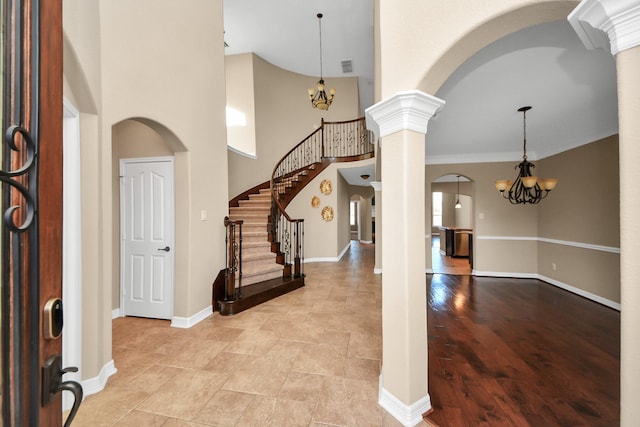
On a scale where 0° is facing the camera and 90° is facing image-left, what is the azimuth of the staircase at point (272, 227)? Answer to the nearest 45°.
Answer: approximately 315°

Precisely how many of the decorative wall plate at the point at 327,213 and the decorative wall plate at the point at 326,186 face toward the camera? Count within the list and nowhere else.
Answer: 2

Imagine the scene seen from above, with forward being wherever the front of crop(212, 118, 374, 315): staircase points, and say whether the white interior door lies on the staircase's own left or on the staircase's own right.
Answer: on the staircase's own right

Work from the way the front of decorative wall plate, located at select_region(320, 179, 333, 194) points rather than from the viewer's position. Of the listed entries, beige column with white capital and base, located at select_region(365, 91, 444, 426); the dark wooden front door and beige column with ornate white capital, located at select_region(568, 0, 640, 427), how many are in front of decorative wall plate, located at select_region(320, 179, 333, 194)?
3

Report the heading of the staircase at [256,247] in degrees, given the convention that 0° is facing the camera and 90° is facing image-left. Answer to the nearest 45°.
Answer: approximately 315°

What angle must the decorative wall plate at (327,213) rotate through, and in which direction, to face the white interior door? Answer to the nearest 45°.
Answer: approximately 45° to its right

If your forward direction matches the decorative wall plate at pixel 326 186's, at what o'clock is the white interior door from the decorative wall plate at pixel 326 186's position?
The white interior door is roughly at 1 o'clock from the decorative wall plate.

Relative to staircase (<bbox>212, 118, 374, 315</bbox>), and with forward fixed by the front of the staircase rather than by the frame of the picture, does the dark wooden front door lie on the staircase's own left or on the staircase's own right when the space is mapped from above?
on the staircase's own right

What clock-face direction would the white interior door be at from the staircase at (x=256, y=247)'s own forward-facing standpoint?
The white interior door is roughly at 3 o'clock from the staircase.

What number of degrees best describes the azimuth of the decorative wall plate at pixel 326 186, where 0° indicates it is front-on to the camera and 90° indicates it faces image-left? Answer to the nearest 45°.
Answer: approximately 0°

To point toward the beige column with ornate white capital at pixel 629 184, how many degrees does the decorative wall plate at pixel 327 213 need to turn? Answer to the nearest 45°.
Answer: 0° — it already faces it

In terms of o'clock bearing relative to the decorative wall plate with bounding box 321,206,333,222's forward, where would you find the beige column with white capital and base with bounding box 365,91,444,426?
The beige column with white capital and base is roughly at 12 o'clock from the decorative wall plate.

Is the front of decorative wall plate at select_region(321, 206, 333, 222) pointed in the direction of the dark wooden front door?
yes

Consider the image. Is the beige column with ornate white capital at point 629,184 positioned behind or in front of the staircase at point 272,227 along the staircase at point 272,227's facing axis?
in front
